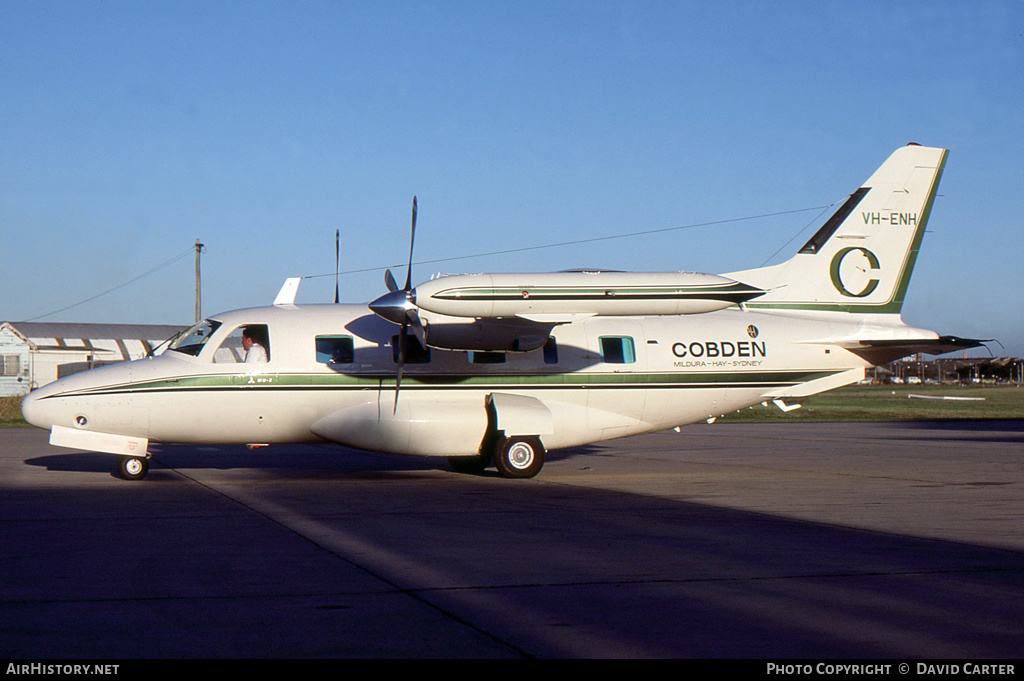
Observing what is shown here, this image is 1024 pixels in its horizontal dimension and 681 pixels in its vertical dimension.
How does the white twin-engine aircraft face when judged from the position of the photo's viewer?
facing to the left of the viewer
